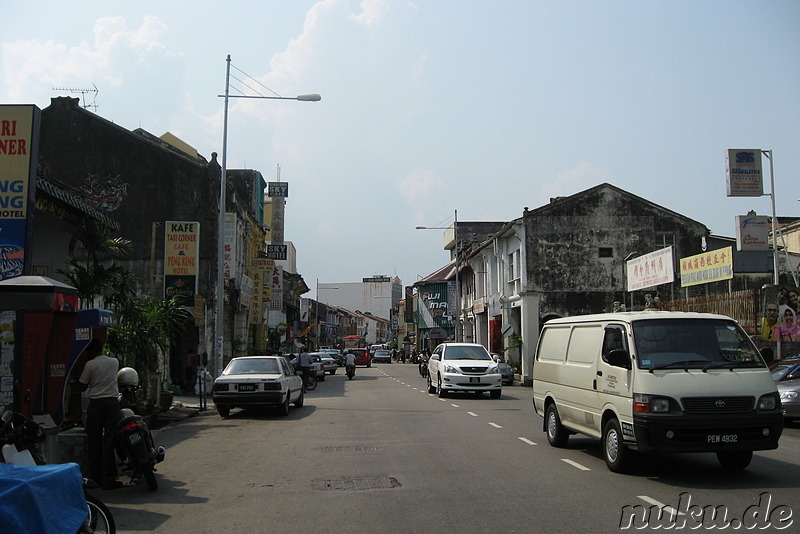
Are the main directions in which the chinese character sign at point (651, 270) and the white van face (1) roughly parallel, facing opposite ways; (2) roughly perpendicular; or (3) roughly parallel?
roughly perpendicular

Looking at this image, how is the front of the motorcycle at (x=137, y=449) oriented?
away from the camera

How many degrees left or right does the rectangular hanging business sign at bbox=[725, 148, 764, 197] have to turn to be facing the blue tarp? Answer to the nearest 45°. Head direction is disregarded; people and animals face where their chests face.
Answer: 0° — it already faces it

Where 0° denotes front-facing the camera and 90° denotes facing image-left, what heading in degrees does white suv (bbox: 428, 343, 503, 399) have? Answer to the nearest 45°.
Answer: approximately 0°

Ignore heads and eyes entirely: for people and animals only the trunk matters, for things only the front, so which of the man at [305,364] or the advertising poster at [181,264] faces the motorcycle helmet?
the advertising poster

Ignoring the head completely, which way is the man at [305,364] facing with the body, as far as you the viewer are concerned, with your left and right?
facing away from the viewer

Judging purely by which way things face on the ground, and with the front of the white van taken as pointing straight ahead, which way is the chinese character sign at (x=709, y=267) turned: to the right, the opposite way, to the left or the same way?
to the right

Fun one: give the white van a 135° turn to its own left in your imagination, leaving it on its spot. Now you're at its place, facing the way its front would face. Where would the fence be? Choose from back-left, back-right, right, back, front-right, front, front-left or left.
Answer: front

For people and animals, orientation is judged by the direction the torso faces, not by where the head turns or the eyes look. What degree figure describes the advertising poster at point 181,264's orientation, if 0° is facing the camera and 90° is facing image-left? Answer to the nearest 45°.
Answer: approximately 0°

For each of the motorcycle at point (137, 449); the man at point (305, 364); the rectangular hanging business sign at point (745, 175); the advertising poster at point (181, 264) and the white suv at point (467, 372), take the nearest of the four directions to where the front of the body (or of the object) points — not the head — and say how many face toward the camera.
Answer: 3
